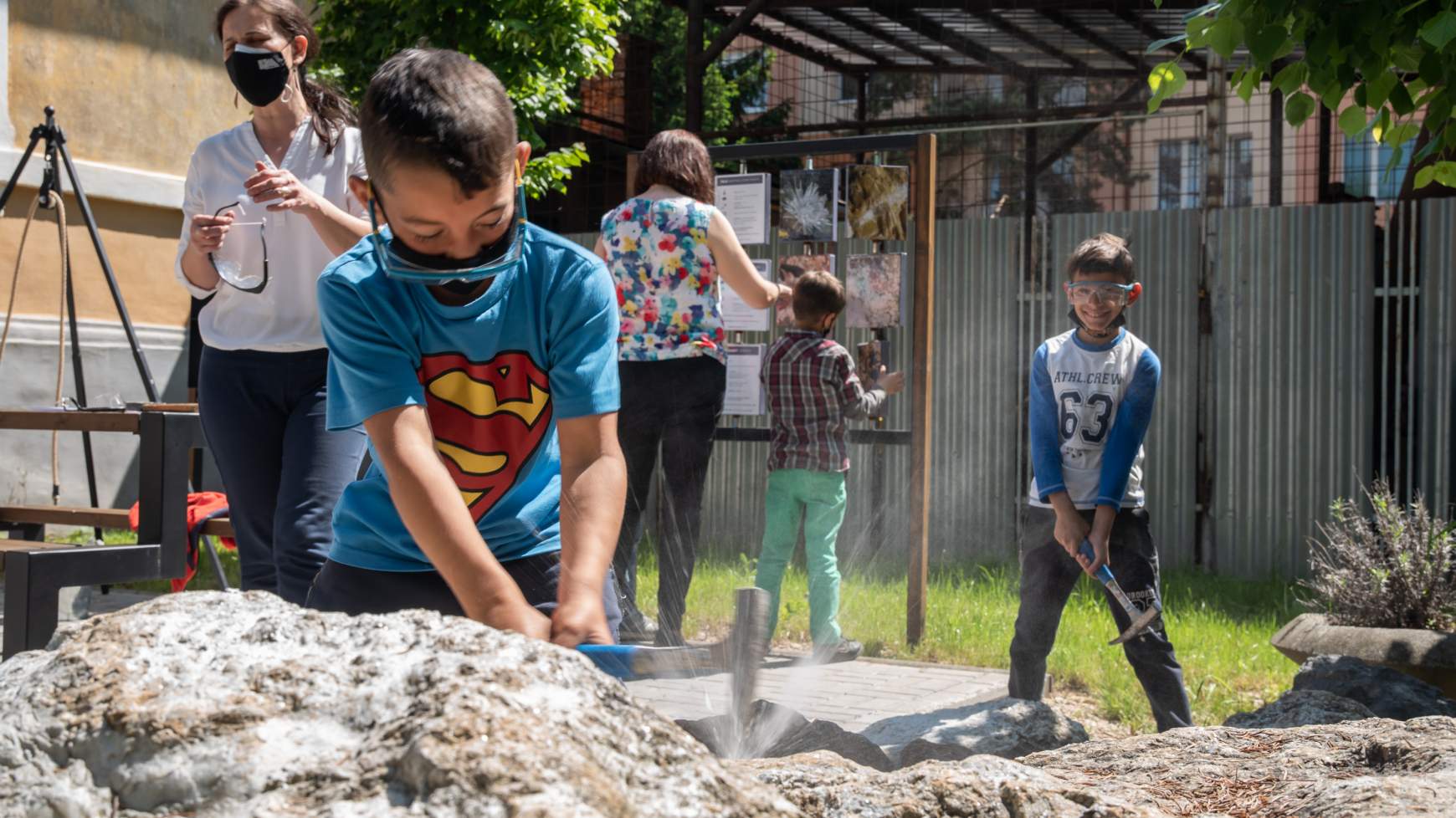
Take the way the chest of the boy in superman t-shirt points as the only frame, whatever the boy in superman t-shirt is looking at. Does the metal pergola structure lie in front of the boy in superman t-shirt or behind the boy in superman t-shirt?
behind

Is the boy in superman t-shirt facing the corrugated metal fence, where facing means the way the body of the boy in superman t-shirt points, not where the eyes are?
no

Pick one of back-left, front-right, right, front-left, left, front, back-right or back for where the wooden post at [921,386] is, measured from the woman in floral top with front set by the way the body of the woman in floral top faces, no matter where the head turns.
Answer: front-right

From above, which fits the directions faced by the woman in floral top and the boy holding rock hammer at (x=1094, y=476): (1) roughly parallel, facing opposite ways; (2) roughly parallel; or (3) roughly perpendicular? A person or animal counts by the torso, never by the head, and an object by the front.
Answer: roughly parallel, facing opposite ways

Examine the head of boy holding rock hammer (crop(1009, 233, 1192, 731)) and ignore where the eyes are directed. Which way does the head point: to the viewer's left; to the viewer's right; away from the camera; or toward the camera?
toward the camera

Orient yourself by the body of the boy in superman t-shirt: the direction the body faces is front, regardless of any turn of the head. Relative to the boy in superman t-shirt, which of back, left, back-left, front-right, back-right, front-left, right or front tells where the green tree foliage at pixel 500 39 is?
back

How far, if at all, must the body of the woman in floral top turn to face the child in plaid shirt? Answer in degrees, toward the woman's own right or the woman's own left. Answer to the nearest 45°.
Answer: approximately 45° to the woman's own right

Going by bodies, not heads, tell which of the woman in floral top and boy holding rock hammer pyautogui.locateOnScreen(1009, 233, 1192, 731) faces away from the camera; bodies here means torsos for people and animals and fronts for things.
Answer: the woman in floral top

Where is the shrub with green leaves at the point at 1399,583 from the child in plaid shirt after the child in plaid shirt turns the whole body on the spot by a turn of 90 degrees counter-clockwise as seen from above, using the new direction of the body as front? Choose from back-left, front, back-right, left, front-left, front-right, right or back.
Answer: back-right

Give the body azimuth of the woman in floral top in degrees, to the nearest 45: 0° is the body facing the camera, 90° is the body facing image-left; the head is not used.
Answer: approximately 180°

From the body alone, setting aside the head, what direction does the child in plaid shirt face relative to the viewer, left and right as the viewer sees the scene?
facing away from the viewer and to the right of the viewer

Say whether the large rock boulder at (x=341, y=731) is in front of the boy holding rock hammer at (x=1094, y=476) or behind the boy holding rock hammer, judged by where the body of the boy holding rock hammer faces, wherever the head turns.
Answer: in front

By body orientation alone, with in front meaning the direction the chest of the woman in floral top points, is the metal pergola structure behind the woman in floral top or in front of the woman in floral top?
in front

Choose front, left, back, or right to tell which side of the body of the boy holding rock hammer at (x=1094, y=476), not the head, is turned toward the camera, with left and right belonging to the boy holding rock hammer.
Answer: front

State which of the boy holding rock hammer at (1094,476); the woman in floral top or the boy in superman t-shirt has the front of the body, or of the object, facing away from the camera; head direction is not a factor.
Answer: the woman in floral top

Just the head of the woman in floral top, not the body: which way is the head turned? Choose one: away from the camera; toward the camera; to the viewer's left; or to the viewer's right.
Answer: away from the camera

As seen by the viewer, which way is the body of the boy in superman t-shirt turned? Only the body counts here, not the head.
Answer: toward the camera
